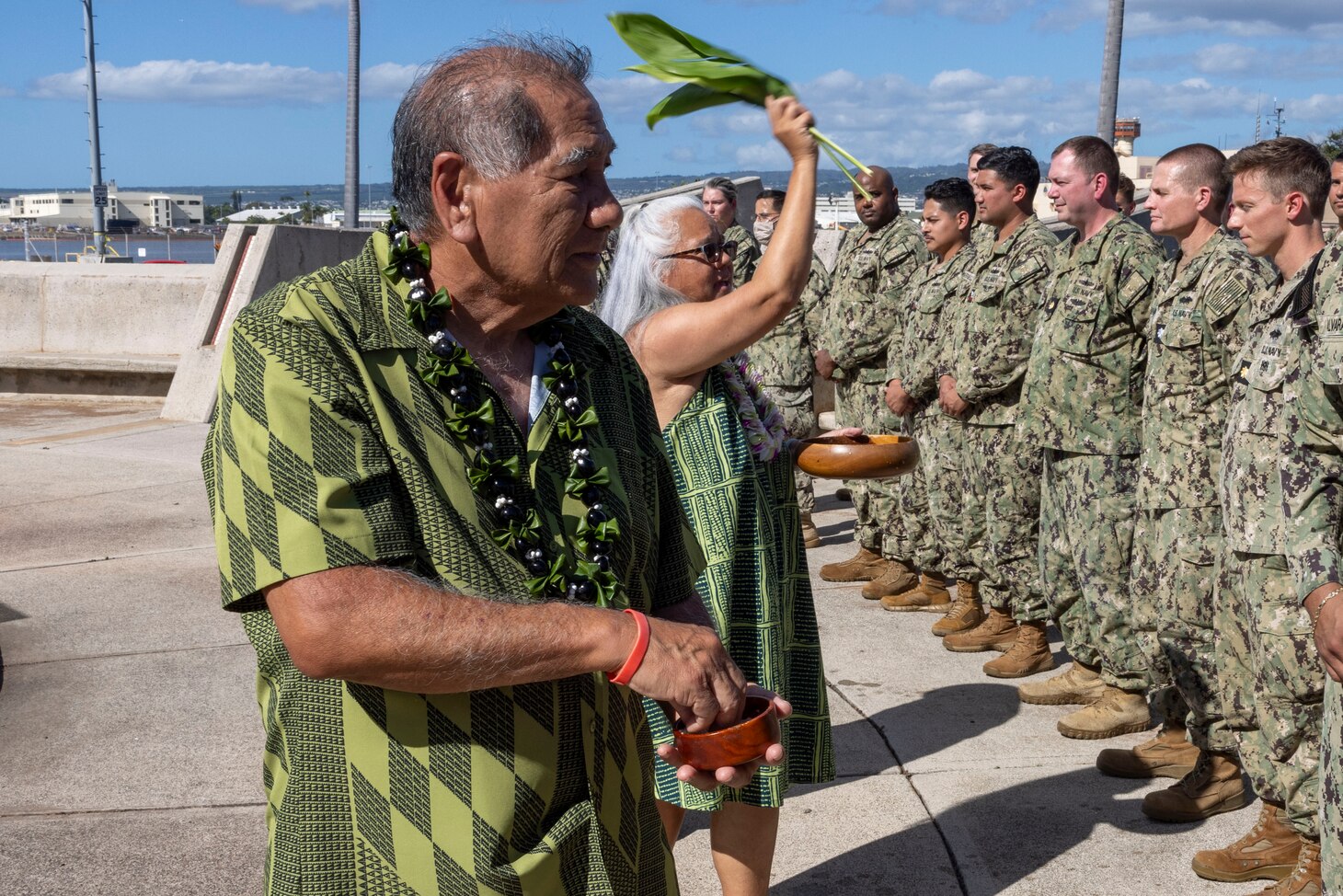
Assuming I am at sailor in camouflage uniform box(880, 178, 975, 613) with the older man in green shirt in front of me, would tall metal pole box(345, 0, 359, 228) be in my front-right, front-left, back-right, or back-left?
back-right

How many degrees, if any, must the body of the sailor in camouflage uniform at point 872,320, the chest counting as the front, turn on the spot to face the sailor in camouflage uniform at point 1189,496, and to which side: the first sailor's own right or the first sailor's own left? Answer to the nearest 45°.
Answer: approximately 45° to the first sailor's own left

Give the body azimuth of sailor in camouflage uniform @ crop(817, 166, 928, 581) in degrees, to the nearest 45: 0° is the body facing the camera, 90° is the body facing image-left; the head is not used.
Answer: approximately 45°

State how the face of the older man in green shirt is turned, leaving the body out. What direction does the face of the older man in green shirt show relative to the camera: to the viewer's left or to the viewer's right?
to the viewer's right

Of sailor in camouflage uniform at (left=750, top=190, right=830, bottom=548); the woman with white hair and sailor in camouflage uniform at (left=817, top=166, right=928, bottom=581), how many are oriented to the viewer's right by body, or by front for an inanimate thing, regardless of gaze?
1

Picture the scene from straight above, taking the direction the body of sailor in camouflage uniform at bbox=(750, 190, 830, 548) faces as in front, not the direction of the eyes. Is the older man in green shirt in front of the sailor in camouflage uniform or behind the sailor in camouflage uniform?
in front

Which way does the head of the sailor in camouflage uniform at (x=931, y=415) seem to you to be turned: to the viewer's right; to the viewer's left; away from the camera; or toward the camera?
to the viewer's left

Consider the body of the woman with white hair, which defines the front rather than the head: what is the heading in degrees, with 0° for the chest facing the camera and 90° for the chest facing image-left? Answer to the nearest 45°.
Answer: approximately 270°

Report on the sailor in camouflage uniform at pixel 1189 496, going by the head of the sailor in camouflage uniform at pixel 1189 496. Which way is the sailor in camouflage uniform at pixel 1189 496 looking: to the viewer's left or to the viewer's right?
to the viewer's left

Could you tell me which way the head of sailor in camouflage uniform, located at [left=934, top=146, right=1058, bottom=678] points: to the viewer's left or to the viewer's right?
to the viewer's left

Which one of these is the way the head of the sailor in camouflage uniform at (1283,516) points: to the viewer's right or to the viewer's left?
to the viewer's left

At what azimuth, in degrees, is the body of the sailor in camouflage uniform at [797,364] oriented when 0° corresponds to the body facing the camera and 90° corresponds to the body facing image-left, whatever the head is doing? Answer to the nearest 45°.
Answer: approximately 45°

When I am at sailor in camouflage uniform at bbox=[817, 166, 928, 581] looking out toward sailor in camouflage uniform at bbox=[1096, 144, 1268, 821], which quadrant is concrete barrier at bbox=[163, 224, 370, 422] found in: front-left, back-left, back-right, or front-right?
back-right

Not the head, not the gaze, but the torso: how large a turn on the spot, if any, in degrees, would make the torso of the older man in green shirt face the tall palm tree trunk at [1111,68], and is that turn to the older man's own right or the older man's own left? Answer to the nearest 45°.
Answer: approximately 90° to the older man's own left

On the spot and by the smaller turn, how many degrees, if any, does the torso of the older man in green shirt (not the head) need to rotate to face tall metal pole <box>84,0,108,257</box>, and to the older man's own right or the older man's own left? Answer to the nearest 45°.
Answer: approximately 135° to the older man's own left
